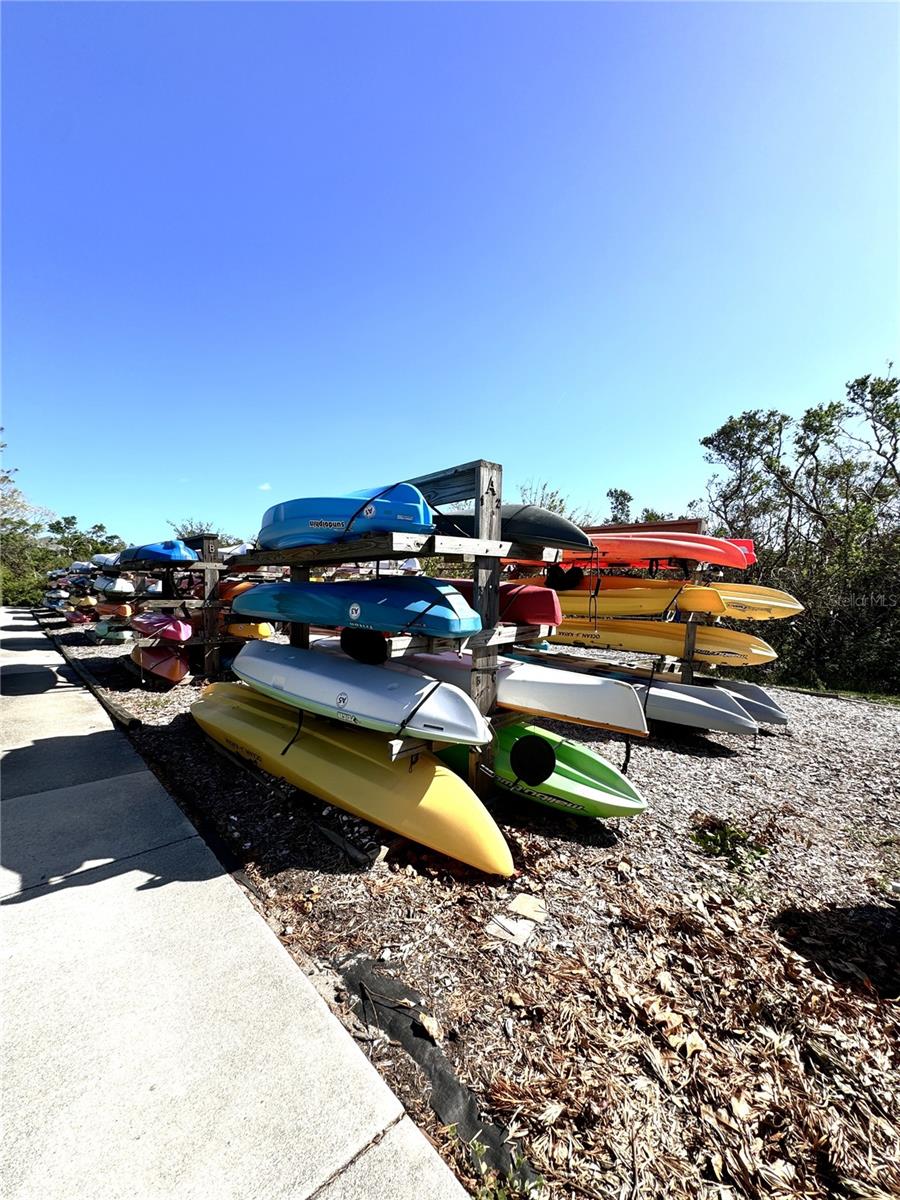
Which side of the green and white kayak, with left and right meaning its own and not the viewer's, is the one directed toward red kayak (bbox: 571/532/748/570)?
left

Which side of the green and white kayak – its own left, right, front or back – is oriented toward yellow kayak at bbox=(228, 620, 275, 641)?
back

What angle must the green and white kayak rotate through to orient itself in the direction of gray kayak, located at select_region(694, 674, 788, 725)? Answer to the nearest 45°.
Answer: approximately 90° to its left

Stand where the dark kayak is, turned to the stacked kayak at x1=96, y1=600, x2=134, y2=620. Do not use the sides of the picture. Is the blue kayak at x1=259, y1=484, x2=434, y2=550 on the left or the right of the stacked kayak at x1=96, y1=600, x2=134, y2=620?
left

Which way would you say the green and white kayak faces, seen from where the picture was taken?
facing the viewer and to the right of the viewer

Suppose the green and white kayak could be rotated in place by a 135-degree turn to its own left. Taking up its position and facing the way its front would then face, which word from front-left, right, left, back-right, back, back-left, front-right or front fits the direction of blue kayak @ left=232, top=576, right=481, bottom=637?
left

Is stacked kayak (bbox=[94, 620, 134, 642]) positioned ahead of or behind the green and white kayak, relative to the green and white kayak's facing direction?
behind

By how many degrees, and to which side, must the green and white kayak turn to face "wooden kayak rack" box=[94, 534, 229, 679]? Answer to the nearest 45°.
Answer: approximately 180°

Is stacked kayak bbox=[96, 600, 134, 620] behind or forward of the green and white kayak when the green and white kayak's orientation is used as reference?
behind
